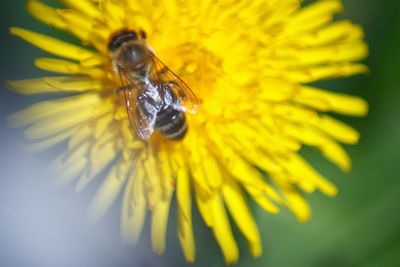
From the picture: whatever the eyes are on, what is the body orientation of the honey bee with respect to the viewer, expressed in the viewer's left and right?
facing away from the viewer and to the left of the viewer
